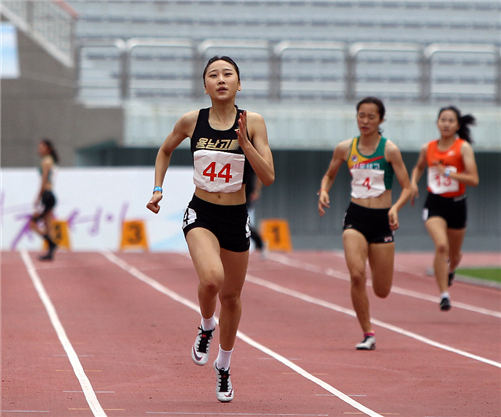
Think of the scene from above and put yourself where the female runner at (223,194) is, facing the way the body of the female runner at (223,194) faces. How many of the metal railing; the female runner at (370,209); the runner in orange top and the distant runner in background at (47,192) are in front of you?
0

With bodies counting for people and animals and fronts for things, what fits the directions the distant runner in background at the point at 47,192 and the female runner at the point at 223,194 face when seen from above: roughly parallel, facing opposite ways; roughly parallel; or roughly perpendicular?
roughly perpendicular

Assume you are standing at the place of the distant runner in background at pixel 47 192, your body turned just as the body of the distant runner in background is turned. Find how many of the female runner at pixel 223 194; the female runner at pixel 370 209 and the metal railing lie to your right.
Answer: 1

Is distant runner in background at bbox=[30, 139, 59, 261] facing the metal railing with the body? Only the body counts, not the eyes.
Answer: no

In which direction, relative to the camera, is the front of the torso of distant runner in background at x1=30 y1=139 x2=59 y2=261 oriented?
to the viewer's left

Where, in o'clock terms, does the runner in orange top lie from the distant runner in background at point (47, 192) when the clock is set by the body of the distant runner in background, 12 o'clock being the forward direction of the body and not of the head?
The runner in orange top is roughly at 8 o'clock from the distant runner in background.

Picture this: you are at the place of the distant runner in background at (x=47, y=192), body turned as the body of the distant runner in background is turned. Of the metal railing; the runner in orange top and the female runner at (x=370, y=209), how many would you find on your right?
1

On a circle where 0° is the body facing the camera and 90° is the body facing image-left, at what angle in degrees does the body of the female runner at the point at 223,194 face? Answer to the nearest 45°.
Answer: approximately 0°

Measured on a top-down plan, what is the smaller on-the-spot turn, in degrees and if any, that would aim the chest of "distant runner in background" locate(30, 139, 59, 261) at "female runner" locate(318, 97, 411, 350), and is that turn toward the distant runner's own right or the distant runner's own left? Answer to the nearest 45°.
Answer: approximately 90° to the distant runner's own left

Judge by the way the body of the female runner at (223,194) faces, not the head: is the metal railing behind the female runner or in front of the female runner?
behind

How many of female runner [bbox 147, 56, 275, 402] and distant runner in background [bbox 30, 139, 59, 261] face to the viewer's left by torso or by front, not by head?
1

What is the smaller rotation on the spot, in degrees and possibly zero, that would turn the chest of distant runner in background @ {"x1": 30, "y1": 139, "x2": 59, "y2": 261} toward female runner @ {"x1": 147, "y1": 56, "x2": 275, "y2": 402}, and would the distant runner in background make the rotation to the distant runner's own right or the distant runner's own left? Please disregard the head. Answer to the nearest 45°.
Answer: approximately 90° to the distant runner's own left

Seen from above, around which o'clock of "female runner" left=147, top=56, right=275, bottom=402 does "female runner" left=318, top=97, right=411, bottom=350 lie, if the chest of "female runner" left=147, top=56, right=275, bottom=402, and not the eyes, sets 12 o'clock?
"female runner" left=318, top=97, right=411, bottom=350 is roughly at 7 o'clock from "female runner" left=147, top=56, right=275, bottom=402.

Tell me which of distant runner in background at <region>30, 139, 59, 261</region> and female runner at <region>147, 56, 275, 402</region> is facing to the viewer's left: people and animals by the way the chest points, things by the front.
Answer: the distant runner in background

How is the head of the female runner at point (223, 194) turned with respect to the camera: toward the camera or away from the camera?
toward the camera
